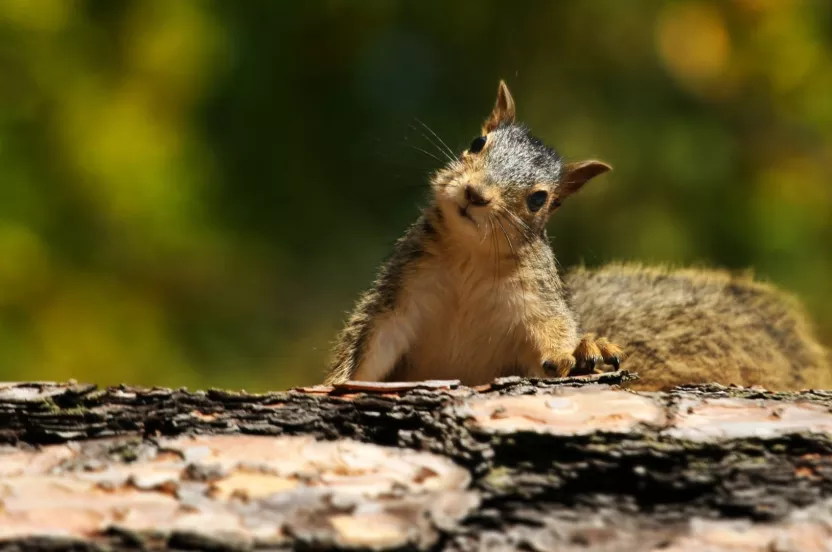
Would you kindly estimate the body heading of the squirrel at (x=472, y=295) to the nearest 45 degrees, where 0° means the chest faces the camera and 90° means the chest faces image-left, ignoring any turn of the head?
approximately 0°
